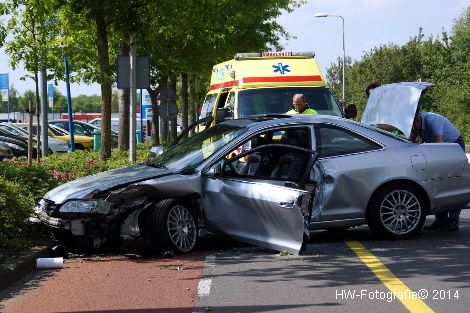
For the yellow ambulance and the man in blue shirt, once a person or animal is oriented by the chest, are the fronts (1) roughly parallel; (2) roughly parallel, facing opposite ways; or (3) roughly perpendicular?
roughly perpendicular

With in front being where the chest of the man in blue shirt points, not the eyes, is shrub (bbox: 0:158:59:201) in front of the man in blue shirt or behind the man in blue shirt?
in front

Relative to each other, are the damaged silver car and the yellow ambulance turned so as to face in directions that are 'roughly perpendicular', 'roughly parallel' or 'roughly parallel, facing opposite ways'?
roughly perpendicular

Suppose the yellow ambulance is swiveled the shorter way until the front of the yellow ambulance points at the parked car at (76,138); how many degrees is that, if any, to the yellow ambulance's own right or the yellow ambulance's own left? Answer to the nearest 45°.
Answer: approximately 135° to the yellow ambulance's own right

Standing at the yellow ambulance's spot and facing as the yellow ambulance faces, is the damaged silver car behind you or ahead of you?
ahead

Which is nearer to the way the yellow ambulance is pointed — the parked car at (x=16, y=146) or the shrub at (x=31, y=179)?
the shrub

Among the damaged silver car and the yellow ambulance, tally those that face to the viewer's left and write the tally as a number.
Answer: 1

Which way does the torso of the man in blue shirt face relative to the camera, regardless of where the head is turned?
to the viewer's left

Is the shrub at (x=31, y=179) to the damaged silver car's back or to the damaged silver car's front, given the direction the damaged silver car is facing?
to the front

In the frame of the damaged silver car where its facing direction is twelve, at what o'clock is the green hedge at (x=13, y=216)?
The green hedge is roughly at 12 o'clock from the damaged silver car.

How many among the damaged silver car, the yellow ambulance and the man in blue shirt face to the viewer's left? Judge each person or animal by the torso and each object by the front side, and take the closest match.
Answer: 2

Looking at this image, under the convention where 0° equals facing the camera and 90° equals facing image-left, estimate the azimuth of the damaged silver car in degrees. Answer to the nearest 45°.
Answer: approximately 90°
